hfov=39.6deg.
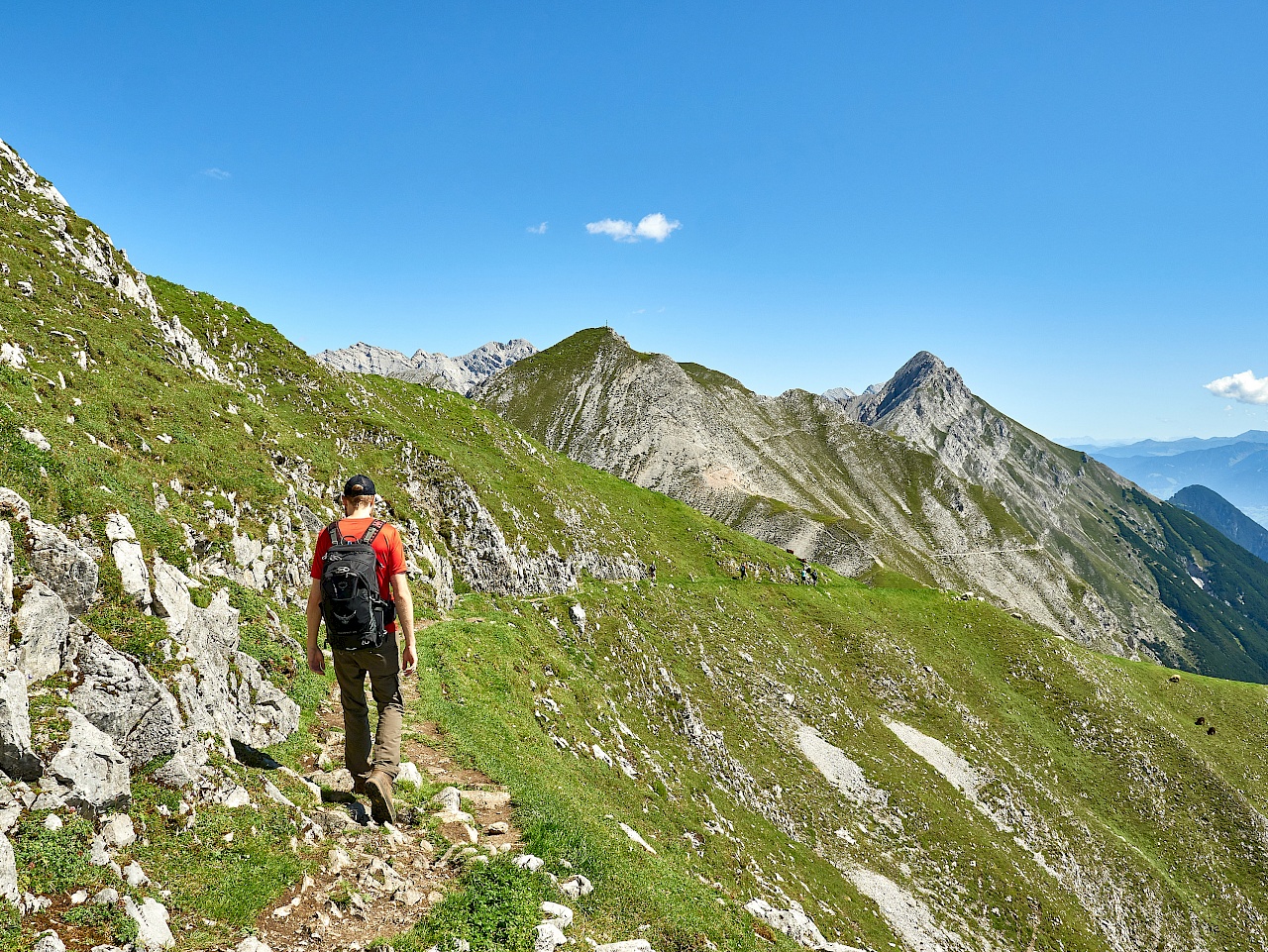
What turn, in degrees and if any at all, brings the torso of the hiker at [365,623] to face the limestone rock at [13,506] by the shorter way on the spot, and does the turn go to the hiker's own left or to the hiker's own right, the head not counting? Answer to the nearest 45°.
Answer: approximately 90° to the hiker's own left

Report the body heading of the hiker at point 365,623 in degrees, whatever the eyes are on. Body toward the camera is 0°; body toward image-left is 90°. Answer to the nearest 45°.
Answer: approximately 180°

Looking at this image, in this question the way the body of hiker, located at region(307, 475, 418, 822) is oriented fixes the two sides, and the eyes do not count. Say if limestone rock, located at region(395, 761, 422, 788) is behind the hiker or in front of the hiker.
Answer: in front

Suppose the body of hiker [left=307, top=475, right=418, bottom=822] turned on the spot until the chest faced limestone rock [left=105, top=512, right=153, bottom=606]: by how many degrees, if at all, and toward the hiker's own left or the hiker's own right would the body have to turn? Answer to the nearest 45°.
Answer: approximately 45° to the hiker's own left
